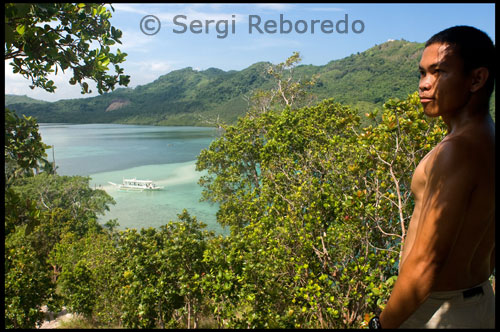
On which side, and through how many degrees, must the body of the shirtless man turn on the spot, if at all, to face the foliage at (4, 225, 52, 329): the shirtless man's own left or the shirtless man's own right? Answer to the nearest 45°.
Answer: approximately 45° to the shirtless man's own right

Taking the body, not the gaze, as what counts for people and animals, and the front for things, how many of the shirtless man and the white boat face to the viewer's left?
2

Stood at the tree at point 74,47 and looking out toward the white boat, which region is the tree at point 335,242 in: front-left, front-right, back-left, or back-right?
front-right

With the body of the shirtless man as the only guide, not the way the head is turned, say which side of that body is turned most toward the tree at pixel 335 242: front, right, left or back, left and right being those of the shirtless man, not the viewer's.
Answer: right

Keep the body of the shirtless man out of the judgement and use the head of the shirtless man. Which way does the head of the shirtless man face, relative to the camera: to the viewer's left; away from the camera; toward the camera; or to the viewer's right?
to the viewer's left

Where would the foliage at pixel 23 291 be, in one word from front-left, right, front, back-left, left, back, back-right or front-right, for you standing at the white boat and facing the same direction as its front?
left

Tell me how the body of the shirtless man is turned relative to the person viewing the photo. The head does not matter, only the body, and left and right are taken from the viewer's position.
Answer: facing to the left of the viewer

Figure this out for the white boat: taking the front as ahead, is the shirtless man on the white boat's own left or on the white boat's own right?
on the white boat's own left
